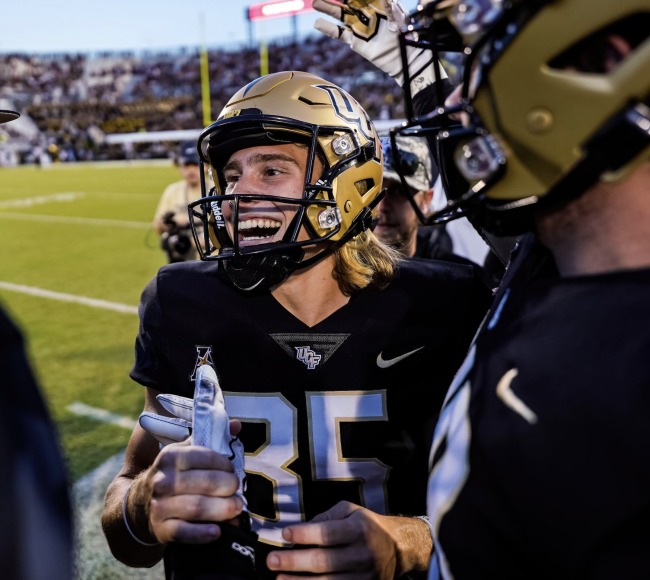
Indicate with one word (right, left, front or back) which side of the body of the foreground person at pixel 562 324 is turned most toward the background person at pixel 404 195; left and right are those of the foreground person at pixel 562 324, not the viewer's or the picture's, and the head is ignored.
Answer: right

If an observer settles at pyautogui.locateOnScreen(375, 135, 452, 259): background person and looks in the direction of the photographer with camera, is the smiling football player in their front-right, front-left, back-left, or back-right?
back-left

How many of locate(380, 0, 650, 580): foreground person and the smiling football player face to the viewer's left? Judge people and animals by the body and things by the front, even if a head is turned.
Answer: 1

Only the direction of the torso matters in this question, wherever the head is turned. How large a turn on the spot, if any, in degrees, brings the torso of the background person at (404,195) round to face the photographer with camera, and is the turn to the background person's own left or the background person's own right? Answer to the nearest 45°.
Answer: approximately 90° to the background person's own right

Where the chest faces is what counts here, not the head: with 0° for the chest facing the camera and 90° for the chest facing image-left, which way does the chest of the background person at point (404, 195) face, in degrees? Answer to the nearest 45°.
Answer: approximately 45°

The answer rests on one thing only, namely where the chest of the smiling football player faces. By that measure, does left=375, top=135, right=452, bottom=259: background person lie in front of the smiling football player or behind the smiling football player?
behind

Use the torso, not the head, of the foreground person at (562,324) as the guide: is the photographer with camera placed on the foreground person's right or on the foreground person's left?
on the foreground person's right

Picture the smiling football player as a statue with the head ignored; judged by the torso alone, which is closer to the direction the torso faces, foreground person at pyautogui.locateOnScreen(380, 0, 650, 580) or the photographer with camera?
the foreground person

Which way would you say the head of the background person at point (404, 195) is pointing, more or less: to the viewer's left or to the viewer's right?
to the viewer's left

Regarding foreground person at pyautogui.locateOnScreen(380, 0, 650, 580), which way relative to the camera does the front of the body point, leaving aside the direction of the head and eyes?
to the viewer's left

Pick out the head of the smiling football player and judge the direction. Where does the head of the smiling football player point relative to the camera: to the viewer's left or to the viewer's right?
to the viewer's left
